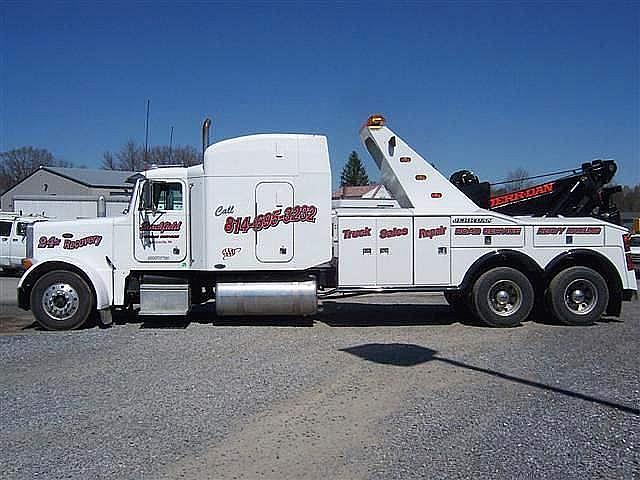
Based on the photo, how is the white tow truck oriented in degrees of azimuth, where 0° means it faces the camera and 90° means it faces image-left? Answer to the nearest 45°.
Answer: approximately 90°

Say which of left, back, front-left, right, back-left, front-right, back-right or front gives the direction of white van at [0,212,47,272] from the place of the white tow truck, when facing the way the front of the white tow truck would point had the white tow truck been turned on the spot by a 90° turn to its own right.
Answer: front-left
